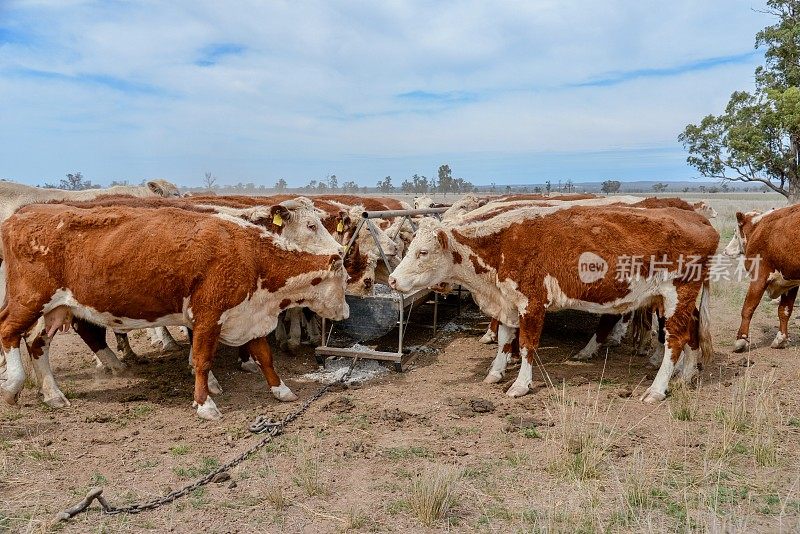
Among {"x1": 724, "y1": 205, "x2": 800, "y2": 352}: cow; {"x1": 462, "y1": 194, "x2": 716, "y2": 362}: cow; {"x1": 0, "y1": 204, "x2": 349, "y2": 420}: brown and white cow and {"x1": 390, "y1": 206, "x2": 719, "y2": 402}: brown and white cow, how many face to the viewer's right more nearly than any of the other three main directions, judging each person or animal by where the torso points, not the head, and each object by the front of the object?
1

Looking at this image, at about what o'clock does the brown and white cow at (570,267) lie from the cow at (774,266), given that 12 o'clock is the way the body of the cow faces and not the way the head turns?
The brown and white cow is roughly at 10 o'clock from the cow.

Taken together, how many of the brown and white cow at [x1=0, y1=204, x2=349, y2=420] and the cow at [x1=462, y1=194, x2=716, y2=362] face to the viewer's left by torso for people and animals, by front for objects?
1

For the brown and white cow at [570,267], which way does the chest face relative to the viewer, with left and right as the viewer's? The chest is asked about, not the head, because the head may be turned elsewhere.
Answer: facing to the left of the viewer

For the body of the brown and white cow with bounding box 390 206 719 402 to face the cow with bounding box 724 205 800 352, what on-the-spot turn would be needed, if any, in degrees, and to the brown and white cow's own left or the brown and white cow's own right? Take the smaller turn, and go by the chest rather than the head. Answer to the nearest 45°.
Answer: approximately 135° to the brown and white cow's own right

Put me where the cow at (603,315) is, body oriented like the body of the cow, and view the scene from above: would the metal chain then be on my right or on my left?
on my left

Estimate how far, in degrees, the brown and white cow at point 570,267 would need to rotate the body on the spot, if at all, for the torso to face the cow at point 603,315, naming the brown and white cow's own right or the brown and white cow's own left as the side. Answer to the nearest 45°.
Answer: approximately 90° to the brown and white cow's own right

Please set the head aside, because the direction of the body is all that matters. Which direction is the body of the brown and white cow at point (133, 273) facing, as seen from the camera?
to the viewer's right

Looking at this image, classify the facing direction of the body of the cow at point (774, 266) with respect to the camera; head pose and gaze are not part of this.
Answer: to the viewer's left

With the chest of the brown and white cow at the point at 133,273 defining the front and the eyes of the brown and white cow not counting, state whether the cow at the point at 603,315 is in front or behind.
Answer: in front

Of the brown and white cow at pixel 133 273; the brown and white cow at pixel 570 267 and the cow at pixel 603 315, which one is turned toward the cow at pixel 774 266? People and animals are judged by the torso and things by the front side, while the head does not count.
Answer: the brown and white cow at pixel 133 273

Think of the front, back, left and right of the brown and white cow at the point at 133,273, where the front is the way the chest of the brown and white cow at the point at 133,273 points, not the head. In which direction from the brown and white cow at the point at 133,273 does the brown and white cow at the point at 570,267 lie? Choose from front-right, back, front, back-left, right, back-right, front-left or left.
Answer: front

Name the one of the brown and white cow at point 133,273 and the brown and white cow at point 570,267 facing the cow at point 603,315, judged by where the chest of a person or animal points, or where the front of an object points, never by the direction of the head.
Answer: the brown and white cow at point 133,273

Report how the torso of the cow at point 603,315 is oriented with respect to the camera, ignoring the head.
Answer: to the viewer's left
